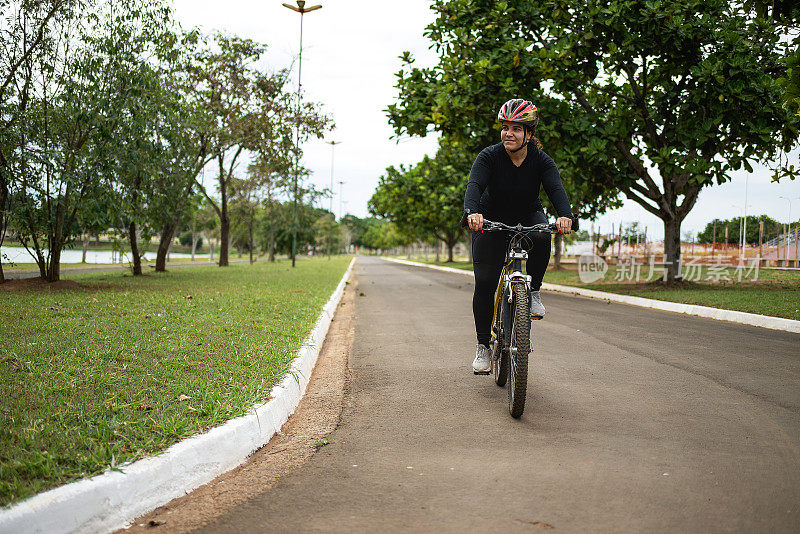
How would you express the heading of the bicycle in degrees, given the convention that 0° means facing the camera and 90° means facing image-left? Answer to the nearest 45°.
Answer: approximately 0°

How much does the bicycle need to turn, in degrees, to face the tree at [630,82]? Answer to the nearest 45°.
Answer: approximately 180°

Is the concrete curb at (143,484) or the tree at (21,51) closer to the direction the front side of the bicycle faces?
the concrete curb

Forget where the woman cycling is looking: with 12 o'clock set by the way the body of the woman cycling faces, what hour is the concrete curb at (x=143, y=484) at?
The concrete curb is roughly at 1 o'clock from the woman cycling.

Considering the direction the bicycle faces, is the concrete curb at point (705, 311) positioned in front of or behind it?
behind

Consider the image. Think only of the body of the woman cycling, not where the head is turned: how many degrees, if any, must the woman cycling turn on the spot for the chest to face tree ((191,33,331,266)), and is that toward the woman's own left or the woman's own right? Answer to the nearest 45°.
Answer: approximately 135° to the woman's own right

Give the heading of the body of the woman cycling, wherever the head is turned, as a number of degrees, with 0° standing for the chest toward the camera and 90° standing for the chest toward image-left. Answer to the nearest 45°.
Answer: approximately 0°
